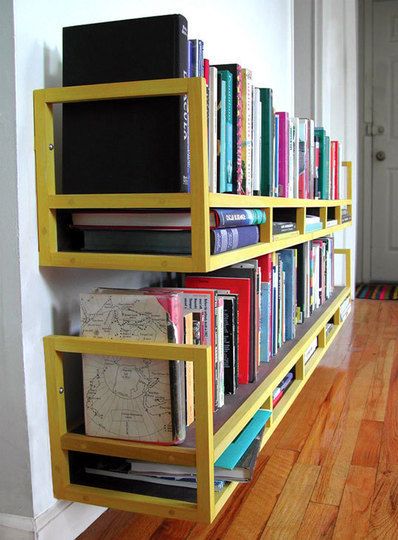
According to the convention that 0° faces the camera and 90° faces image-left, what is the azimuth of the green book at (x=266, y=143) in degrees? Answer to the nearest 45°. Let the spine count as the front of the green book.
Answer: approximately 270°
